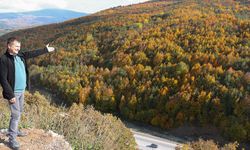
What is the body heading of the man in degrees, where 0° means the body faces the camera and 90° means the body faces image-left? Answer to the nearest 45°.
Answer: approximately 315°
